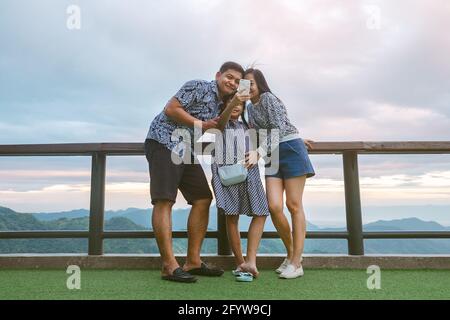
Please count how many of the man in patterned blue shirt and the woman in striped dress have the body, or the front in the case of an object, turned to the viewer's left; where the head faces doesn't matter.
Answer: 0

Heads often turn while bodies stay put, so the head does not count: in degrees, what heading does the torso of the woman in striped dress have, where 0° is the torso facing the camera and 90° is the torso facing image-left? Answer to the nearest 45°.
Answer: approximately 0°
